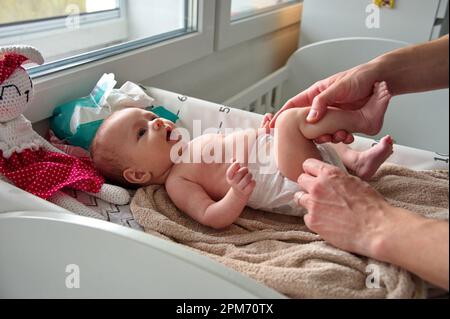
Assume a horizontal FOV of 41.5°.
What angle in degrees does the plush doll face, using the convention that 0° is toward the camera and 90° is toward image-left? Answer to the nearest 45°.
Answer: approximately 315°
